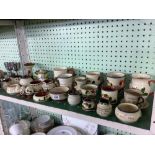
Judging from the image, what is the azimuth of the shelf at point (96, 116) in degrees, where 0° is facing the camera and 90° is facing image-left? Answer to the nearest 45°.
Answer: approximately 45°
